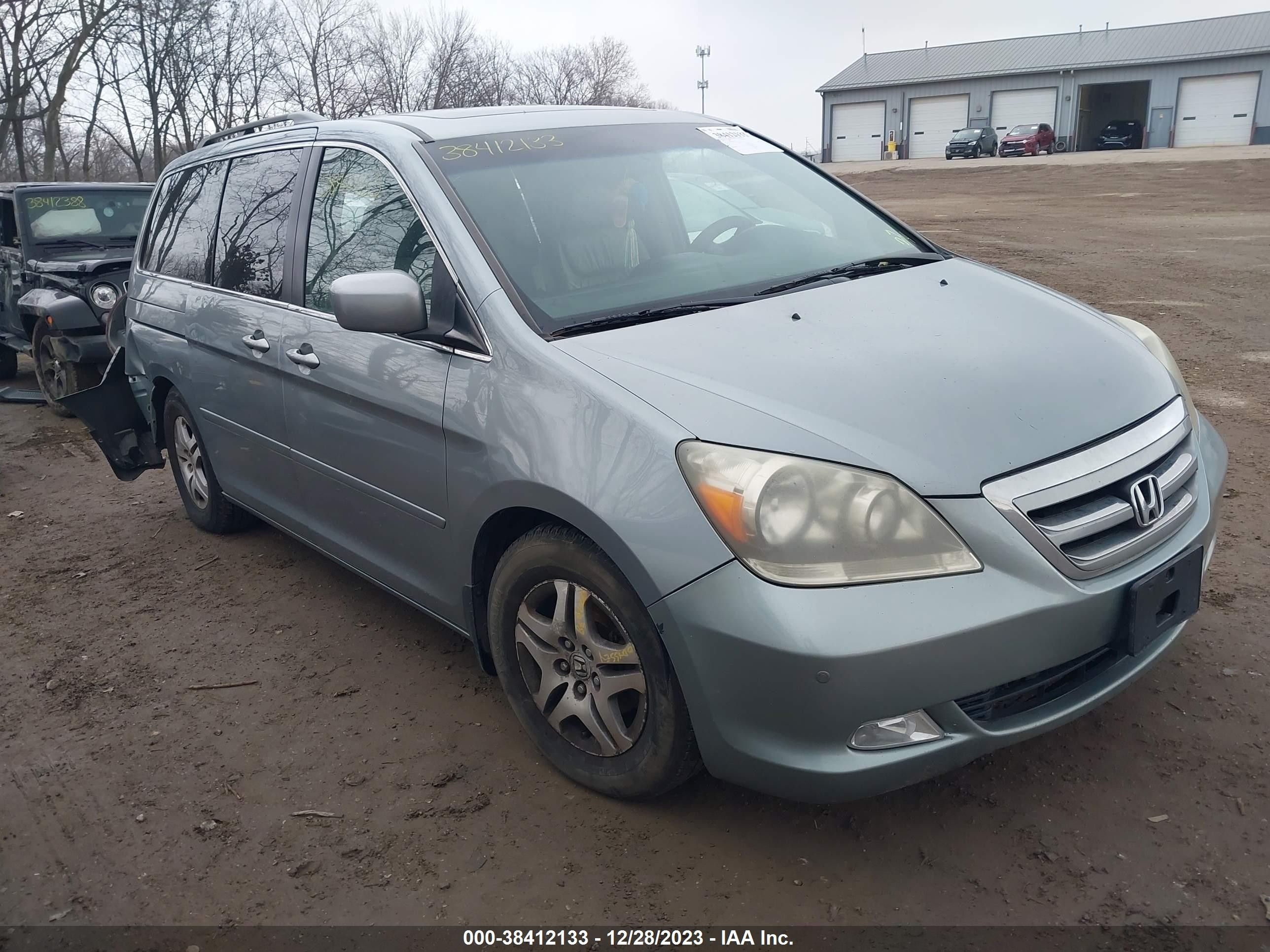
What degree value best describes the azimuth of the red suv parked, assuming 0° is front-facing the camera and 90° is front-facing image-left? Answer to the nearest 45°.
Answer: approximately 45°

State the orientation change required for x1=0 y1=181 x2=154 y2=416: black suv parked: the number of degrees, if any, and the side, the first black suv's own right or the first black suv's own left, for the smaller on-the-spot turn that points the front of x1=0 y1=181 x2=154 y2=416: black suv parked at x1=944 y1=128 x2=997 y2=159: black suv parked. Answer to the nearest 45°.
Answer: approximately 90° to the first black suv's own left

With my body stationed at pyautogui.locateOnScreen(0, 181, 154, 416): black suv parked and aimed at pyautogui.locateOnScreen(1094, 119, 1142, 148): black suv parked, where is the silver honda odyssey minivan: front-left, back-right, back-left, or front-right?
back-right

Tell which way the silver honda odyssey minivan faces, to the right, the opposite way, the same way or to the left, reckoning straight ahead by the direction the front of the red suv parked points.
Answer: to the left
